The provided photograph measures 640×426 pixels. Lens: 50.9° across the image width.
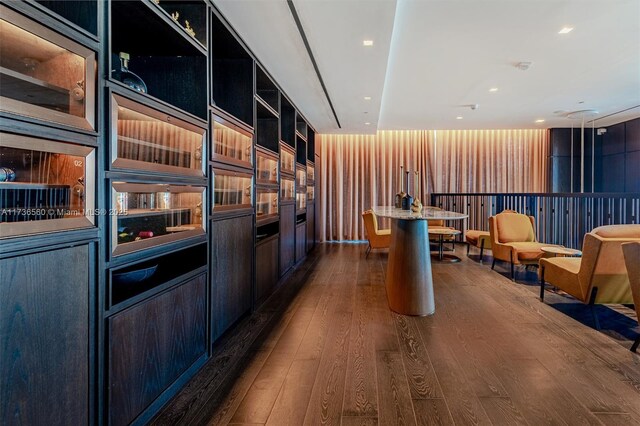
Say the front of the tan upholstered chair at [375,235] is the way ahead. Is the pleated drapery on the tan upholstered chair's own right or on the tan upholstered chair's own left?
on the tan upholstered chair's own left

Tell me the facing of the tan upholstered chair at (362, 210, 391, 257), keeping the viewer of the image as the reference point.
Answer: facing to the right of the viewer

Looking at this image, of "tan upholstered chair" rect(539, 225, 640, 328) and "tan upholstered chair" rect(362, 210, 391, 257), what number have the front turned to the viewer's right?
1
